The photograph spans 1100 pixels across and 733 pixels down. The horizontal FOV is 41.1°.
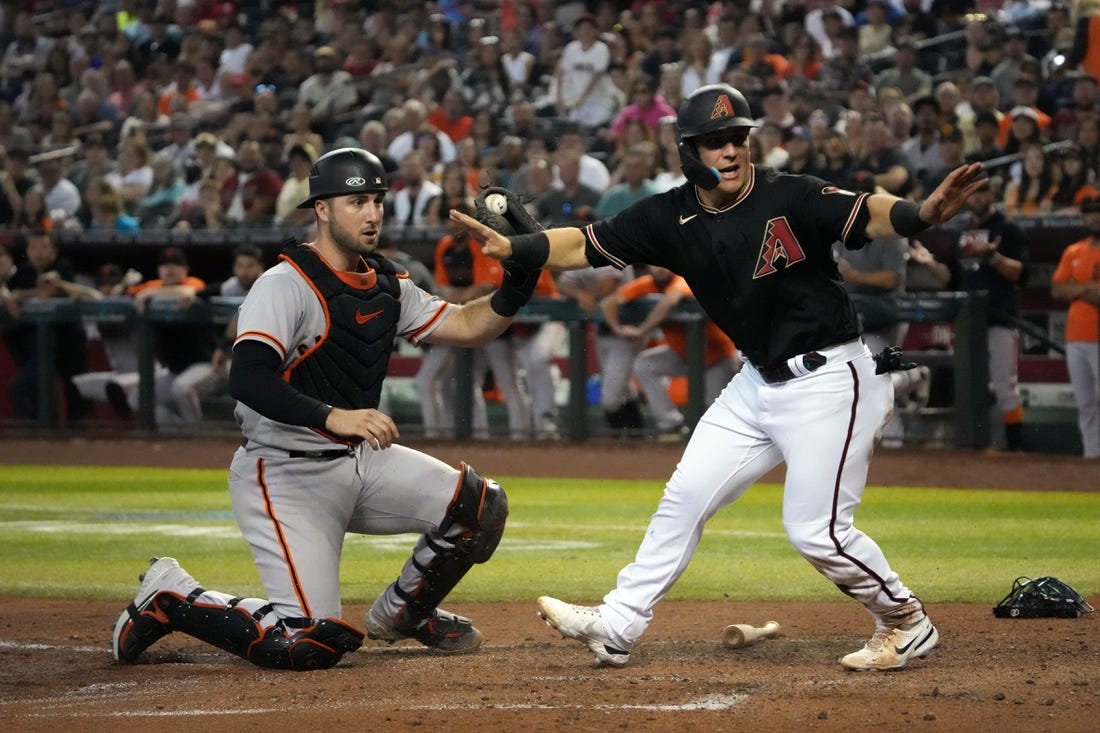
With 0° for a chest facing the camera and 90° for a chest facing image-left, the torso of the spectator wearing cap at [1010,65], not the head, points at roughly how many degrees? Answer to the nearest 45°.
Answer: approximately 0°

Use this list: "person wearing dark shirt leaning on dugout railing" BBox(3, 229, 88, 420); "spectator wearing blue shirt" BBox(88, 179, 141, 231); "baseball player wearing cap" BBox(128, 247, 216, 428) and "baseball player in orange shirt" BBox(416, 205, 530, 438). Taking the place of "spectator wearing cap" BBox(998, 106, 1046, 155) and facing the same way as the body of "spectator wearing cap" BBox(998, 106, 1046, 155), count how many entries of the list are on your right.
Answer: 4

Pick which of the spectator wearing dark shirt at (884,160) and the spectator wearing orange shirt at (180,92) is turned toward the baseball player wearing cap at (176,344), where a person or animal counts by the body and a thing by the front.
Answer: the spectator wearing orange shirt at (180,92)

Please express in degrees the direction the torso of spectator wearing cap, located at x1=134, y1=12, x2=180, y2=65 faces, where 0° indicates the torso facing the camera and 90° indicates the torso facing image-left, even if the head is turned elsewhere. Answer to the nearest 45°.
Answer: approximately 0°

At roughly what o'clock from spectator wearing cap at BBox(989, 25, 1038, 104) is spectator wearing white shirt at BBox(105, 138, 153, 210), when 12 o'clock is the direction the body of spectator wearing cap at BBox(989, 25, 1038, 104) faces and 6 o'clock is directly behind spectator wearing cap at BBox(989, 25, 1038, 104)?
spectator wearing white shirt at BBox(105, 138, 153, 210) is roughly at 3 o'clock from spectator wearing cap at BBox(989, 25, 1038, 104).
